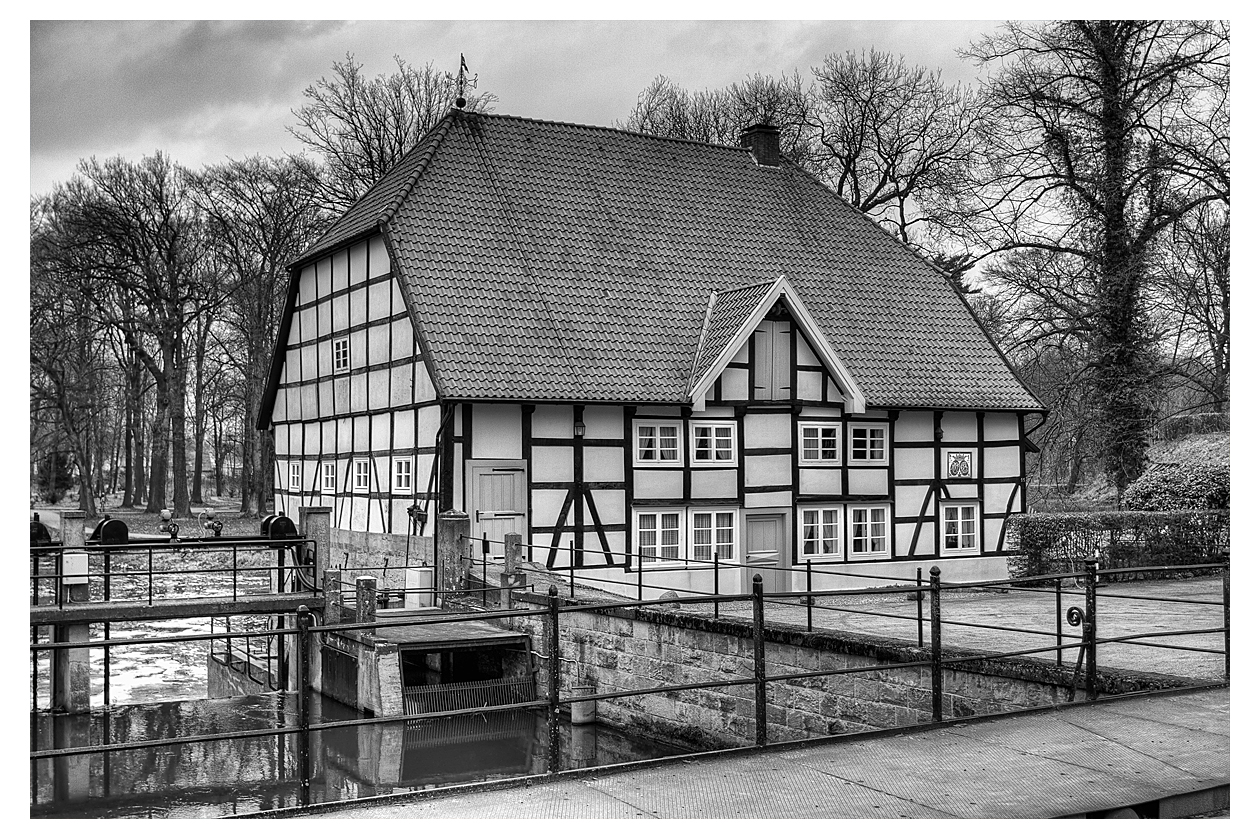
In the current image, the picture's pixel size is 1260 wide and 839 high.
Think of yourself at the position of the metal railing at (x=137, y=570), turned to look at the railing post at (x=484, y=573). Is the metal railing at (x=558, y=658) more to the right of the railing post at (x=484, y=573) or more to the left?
right

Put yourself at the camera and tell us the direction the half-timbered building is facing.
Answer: facing the viewer and to the right of the viewer

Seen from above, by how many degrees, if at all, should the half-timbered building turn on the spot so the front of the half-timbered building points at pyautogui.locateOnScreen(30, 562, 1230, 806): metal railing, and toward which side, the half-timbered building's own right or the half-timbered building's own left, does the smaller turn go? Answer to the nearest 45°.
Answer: approximately 45° to the half-timbered building's own right

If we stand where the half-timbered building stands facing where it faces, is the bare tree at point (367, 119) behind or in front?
behind

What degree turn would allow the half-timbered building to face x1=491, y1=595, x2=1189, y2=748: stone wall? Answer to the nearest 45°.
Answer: approximately 45° to its right

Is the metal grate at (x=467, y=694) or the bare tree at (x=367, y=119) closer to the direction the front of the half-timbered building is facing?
the metal grate

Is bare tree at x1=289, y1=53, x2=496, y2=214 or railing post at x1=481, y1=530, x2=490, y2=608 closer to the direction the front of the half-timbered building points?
the railing post

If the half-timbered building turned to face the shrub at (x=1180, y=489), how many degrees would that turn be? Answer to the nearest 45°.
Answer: approximately 45° to its left

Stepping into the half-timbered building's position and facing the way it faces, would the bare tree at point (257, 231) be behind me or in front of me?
behind
